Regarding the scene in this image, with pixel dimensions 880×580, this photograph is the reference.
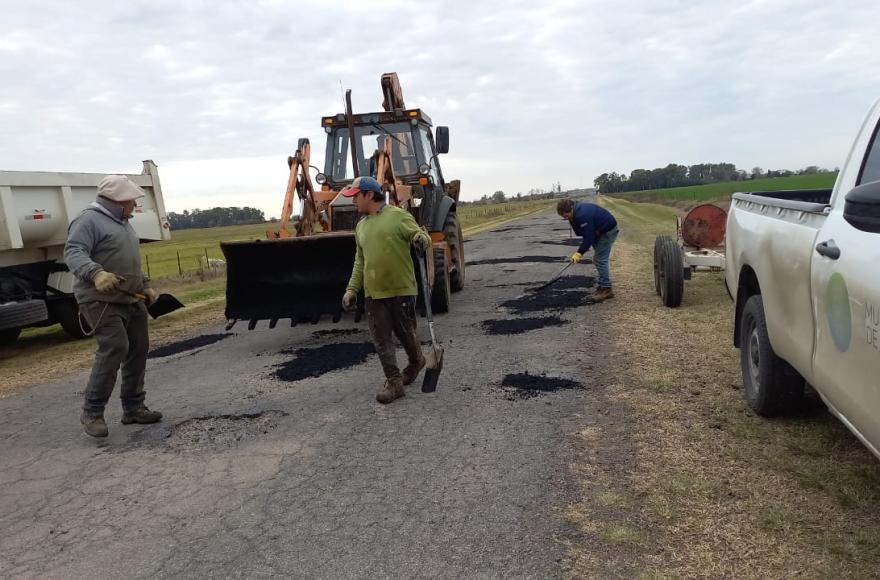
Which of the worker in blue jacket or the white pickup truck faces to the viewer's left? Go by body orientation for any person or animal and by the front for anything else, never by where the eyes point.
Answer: the worker in blue jacket

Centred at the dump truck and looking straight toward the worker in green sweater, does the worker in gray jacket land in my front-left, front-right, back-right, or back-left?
front-right

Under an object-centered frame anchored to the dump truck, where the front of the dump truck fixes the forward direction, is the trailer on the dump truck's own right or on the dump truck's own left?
on the dump truck's own left

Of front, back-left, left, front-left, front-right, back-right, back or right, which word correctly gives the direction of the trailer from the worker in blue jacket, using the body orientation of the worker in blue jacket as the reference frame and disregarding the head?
back

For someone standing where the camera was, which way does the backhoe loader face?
facing the viewer and to the left of the viewer

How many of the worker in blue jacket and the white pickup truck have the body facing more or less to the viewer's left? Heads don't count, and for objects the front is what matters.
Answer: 1

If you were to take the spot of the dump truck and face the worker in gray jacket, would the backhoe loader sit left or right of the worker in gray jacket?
left

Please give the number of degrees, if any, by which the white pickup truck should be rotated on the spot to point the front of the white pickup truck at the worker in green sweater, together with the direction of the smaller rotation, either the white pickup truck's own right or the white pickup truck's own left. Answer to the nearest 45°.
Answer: approximately 135° to the white pickup truck's own right

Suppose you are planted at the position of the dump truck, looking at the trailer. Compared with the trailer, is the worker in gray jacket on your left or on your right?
right

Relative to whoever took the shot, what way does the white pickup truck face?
facing the viewer and to the right of the viewer

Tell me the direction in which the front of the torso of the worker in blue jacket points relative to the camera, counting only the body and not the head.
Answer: to the viewer's left

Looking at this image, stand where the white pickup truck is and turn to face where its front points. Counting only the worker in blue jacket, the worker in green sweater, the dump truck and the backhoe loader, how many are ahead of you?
0

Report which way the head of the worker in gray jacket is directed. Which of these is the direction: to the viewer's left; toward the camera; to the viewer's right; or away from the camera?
to the viewer's right

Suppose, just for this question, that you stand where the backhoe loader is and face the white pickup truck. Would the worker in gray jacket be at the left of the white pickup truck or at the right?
right

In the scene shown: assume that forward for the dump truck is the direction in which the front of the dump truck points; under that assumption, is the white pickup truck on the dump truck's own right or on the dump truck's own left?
on the dump truck's own left

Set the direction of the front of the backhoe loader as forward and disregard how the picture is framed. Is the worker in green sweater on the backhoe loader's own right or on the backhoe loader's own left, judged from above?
on the backhoe loader's own left
